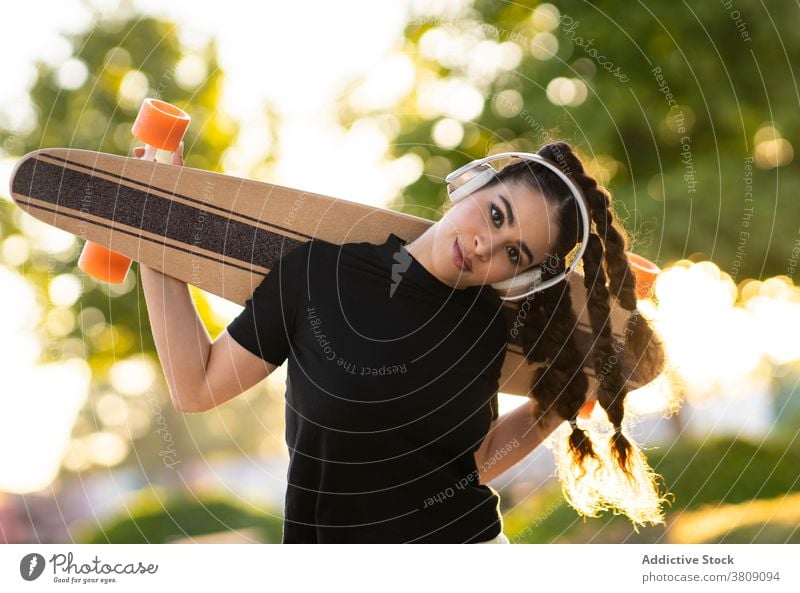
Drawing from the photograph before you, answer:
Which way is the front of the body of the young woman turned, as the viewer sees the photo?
toward the camera

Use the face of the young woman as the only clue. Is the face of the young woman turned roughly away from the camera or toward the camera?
toward the camera
